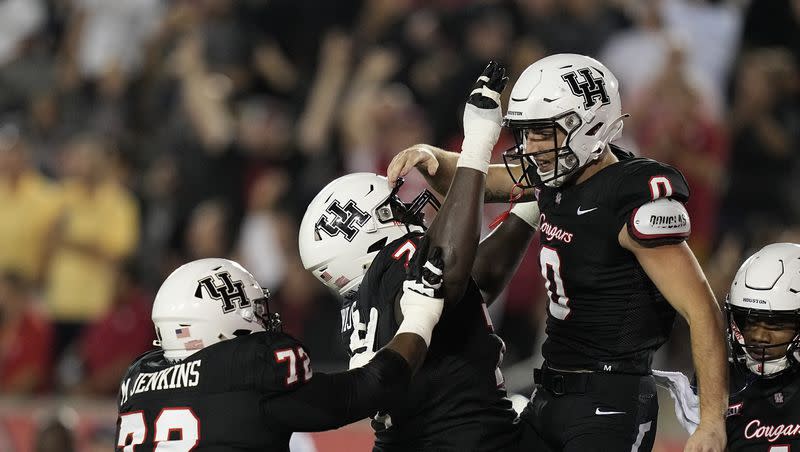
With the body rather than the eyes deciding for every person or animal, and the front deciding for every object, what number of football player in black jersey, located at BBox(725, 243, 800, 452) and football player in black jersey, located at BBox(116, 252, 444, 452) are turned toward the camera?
1

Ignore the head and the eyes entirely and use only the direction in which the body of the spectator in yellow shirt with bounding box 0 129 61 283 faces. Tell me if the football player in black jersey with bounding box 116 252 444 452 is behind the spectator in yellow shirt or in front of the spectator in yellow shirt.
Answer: in front

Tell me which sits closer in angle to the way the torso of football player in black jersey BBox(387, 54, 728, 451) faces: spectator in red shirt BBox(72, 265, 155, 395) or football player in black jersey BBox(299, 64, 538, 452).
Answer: the football player in black jersey

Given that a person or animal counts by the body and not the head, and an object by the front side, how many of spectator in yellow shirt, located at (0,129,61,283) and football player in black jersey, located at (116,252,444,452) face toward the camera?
1

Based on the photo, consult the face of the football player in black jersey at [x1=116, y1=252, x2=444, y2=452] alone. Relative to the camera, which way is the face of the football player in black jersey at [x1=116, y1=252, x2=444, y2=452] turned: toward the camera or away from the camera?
away from the camera

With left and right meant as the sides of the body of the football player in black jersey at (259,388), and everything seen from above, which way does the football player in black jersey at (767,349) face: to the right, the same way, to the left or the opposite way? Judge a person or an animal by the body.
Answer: the opposite way

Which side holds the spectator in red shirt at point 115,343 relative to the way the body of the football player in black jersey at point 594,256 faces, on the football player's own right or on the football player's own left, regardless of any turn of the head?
on the football player's own right

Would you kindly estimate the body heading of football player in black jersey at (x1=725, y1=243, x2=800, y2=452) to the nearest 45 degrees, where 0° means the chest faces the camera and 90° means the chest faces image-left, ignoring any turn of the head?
approximately 0°

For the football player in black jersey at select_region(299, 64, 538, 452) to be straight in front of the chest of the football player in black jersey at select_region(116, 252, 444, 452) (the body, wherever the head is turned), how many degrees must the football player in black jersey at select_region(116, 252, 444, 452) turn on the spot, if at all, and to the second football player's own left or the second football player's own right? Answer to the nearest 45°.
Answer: approximately 45° to the second football player's own right
